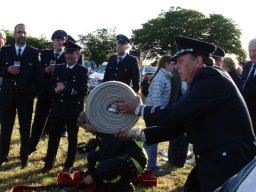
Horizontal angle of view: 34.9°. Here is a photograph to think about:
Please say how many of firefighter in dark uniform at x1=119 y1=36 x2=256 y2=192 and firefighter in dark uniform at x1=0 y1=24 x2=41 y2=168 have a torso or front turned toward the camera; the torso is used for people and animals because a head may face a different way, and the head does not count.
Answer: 1

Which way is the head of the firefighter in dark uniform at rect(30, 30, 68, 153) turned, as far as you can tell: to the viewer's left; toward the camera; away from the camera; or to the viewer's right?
toward the camera

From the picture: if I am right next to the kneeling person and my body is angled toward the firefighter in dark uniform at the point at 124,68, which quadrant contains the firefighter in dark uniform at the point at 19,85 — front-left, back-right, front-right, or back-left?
front-left

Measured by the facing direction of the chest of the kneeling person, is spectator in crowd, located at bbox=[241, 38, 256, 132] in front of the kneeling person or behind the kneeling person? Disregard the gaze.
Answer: behind

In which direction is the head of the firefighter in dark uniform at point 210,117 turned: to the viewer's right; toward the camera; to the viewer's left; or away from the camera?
to the viewer's left

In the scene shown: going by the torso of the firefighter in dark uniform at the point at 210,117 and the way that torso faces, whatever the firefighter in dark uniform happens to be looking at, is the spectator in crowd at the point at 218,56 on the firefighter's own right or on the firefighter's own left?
on the firefighter's own right

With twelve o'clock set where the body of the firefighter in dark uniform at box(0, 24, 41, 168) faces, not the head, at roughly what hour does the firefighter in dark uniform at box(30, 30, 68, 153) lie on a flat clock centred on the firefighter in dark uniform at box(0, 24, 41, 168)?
the firefighter in dark uniform at box(30, 30, 68, 153) is roughly at 7 o'clock from the firefighter in dark uniform at box(0, 24, 41, 168).

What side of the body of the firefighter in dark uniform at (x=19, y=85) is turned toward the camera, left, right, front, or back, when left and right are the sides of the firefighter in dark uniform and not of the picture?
front

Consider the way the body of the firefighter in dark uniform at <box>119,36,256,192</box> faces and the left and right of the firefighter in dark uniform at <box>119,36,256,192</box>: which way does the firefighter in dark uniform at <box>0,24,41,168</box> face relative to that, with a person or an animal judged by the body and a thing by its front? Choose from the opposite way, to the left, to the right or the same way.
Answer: to the left

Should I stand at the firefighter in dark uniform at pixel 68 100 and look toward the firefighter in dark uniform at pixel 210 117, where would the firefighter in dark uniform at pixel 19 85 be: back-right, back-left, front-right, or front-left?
back-right
